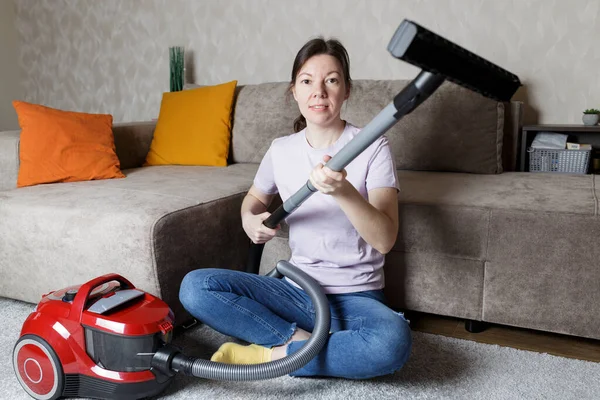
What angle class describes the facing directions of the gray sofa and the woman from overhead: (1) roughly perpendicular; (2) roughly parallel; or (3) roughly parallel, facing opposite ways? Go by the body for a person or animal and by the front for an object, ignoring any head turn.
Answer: roughly parallel

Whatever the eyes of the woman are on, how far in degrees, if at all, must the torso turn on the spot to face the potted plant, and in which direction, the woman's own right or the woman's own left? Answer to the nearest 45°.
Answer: approximately 135° to the woman's own left

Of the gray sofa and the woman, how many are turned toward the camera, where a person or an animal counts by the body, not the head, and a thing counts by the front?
2

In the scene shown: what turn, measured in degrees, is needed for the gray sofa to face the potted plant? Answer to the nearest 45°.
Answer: approximately 135° to its left

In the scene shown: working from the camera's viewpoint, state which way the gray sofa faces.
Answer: facing the viewer

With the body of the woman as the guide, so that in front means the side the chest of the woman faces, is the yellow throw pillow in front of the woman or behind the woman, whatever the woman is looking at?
behind

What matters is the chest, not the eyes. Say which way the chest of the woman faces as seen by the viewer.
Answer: toward the camera
